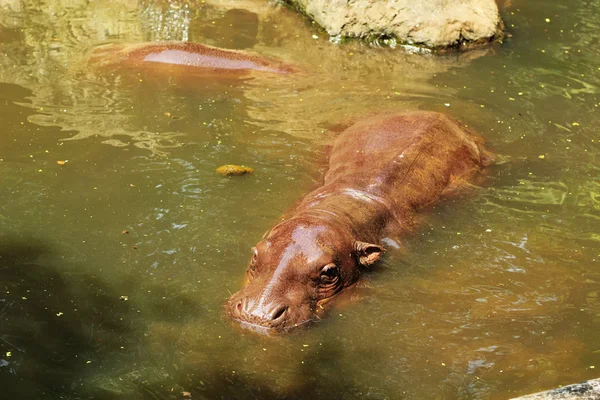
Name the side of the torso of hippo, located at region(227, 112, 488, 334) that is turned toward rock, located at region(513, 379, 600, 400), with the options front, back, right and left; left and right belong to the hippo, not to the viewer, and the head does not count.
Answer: left

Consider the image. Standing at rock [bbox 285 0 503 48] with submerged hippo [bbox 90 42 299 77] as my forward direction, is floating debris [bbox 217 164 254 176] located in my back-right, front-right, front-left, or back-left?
front-left

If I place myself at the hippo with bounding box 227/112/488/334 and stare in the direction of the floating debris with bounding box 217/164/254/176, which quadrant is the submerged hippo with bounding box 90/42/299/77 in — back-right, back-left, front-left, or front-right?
front-right

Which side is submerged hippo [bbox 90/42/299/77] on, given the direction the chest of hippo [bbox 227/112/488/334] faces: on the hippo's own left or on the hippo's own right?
on the hippo's own right

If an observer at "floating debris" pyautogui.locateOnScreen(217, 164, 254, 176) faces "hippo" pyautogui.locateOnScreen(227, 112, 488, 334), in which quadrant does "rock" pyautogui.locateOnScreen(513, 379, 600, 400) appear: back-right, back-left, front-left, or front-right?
front-right

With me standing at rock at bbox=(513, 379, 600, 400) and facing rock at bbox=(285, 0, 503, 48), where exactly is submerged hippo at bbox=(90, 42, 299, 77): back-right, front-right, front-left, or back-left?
front-left

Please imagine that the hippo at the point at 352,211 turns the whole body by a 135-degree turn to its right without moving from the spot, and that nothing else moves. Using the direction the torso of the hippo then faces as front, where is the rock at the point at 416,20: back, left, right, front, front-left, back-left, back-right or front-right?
front

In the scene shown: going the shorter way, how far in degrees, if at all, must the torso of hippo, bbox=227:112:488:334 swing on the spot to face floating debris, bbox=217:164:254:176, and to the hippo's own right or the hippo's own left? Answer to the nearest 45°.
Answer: approximately 90° to the hippo's own right
